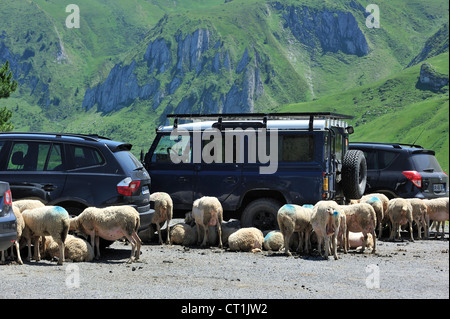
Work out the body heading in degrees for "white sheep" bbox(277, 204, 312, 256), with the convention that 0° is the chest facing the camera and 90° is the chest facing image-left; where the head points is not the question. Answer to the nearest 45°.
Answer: approximately 225°

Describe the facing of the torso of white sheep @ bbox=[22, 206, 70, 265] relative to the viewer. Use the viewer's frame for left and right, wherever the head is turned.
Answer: facing away from the viewer and to the left of the viewer

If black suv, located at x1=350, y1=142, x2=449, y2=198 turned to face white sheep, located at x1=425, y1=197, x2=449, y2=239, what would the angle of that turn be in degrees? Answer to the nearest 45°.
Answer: approximately 180°

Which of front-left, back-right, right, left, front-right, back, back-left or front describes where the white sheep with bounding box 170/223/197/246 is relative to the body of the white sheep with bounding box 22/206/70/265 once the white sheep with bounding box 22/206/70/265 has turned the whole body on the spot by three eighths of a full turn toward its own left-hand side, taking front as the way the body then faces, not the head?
back-left

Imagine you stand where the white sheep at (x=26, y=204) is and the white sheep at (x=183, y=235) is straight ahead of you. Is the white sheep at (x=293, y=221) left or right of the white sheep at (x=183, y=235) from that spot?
right

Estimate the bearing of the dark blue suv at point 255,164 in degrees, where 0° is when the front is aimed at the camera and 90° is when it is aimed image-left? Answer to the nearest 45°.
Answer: approximately 90°

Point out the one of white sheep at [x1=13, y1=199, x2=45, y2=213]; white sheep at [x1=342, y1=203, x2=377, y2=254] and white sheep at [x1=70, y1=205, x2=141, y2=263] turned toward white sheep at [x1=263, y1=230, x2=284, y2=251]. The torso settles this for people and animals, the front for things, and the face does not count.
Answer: white sheep at [x1=342, y1=203, x2=377, y2=254]

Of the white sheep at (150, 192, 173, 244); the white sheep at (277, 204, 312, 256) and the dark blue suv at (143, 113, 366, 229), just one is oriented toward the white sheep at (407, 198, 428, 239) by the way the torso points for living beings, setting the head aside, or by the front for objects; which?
the white sheep at (277, 204, 312, 256)

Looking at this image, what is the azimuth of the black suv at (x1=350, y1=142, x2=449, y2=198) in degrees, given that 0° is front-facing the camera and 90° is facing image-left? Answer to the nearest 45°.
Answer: approximately 135°

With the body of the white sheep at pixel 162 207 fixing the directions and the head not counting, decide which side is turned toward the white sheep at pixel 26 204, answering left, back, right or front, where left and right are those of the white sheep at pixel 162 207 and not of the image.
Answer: left

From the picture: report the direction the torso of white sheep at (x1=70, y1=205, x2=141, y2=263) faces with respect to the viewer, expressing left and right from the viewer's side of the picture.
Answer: facing to the left of the viewer

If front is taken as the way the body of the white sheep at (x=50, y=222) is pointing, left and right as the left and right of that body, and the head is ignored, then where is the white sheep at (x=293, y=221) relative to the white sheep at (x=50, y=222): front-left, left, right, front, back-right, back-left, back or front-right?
back-right
